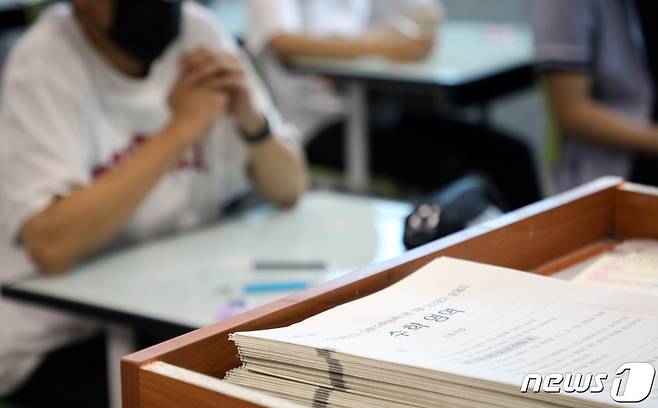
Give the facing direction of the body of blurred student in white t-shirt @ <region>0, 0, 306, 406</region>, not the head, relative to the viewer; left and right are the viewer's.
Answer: facing the viewer and to the right of the viewer

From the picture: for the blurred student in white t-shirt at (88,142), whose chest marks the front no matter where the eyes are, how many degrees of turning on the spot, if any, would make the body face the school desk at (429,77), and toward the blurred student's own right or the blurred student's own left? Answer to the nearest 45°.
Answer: approximately 90° to the blurred student's own left

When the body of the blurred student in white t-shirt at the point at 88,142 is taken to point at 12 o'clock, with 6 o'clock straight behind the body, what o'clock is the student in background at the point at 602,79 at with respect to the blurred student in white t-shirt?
The student in background is roughly at 10 o'clock from the blurred student in white t-shirt.

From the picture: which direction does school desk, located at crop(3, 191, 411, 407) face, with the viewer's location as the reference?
facing away from the viewer and to the left of the viewer

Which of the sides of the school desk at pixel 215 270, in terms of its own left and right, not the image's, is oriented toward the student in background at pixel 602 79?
right
